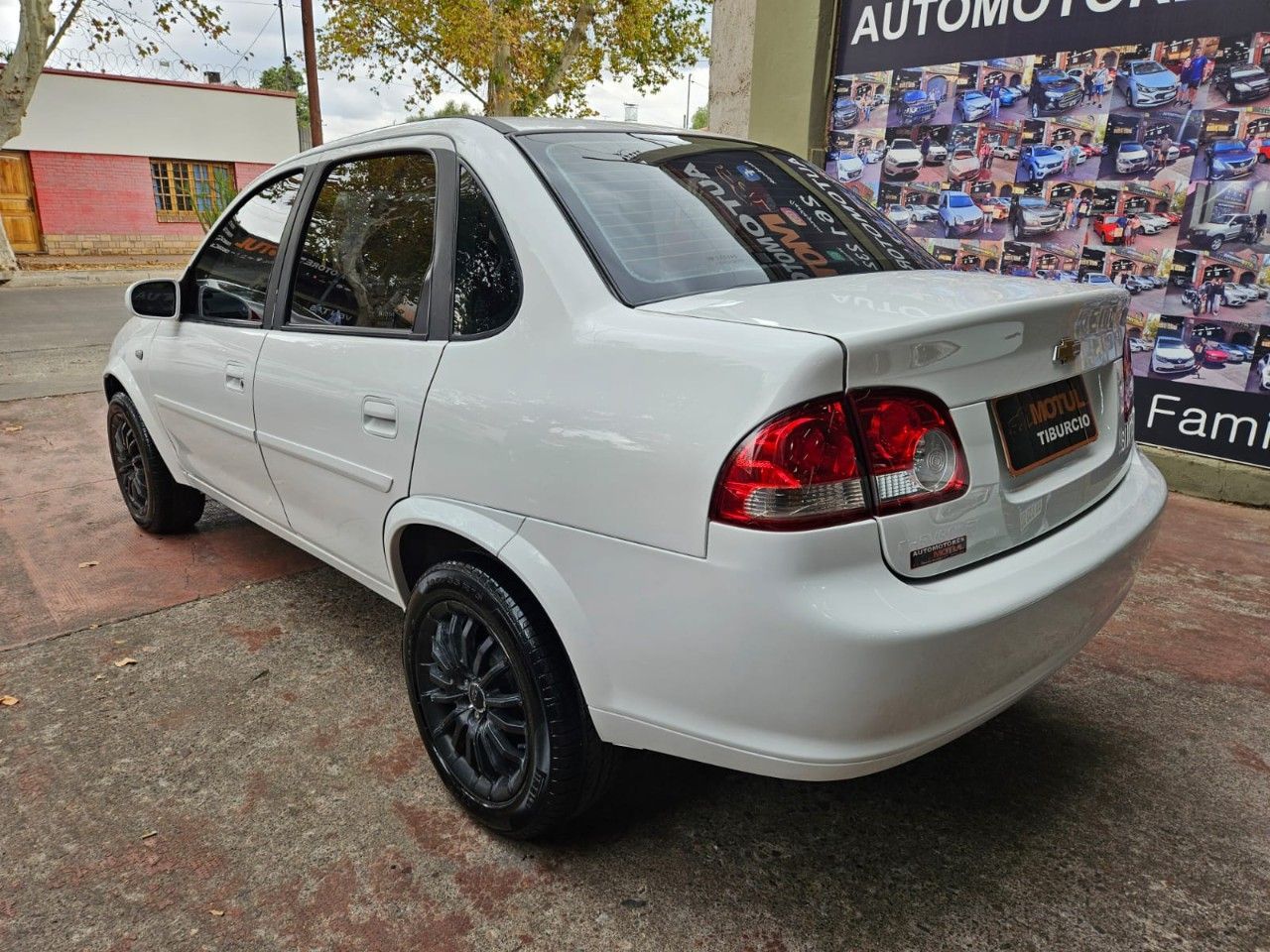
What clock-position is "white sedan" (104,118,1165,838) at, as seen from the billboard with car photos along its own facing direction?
The white sedan is roughly at 1 o'clock from the billboard with car photos.

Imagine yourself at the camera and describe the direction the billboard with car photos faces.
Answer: facing the viewer and to the left of the viewer

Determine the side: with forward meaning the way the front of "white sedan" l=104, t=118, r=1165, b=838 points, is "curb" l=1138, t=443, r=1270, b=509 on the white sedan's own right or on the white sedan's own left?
on the white sedan's own right

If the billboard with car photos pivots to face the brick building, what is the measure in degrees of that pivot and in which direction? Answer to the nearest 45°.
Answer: approximately 90° to its right

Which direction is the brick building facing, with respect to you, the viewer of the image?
facing the viewer

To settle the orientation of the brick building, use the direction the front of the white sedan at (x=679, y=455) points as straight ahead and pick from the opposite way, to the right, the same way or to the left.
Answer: the opposite way

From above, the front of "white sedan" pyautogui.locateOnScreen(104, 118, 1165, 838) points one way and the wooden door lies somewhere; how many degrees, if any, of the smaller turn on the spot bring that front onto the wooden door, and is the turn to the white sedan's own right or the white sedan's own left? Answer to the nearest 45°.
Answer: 0° — it already faces it

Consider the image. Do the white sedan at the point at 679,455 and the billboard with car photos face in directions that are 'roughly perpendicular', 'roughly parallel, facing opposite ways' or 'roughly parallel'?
roughly perpendicular

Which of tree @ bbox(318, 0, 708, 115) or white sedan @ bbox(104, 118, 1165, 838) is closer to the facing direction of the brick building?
the white sedan

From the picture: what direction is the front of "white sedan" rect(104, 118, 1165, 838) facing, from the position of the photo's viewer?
facing away from the viewer and to the left of the viewer

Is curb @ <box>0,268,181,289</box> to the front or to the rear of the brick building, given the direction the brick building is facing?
to the front

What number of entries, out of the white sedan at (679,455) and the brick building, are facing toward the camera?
1

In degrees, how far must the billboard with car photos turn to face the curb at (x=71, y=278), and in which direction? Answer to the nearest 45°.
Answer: approximately 45° to its right

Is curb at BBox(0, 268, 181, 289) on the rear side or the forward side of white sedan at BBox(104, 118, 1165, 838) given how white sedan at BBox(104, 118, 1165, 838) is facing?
on the forward side

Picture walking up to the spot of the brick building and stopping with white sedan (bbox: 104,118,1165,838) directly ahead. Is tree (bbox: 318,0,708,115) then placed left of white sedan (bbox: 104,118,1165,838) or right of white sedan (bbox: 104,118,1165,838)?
left

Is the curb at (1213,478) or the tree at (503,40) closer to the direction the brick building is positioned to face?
the curb

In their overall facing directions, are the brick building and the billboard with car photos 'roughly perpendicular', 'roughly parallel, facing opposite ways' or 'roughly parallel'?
roughly perpendicular
